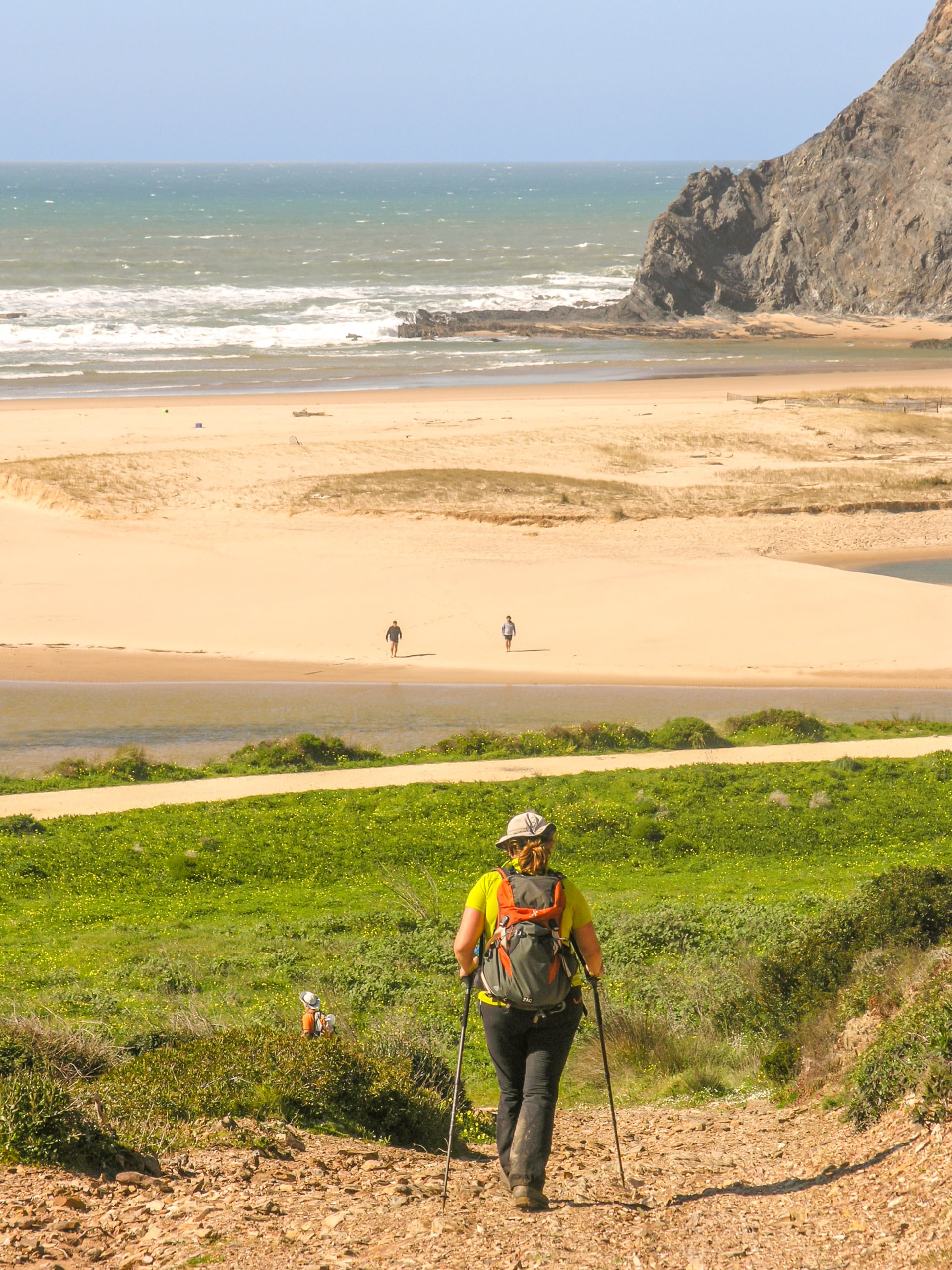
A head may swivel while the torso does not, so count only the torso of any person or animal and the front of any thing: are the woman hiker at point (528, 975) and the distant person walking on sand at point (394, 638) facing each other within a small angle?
yes

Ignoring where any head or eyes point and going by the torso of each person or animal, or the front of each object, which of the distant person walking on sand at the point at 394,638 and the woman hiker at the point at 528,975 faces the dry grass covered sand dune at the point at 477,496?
the woman hiker

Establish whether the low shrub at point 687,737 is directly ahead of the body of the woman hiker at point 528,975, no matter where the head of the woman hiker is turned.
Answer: yes

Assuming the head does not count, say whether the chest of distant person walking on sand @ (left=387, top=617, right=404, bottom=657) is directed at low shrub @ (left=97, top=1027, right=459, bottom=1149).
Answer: yes

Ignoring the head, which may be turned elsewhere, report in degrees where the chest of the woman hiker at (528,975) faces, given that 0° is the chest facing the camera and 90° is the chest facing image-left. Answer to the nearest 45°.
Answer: approximately 180°

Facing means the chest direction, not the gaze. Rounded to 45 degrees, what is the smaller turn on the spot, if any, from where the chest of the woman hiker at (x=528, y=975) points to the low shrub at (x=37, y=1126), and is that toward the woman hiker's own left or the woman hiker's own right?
approximately 90° to the woman hiker's own left

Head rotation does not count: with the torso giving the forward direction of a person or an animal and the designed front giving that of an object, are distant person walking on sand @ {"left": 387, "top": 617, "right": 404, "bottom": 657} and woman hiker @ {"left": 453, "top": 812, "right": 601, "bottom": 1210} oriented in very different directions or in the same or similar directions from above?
very different directions

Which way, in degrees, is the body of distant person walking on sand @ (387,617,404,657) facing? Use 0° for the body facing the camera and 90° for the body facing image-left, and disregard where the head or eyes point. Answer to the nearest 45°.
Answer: approximately 0°

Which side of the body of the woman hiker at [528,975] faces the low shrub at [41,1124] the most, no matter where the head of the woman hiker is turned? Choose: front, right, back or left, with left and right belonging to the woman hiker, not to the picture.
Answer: left

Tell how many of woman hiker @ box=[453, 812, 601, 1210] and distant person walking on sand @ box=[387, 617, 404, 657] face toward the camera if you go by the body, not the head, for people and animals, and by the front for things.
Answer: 1
